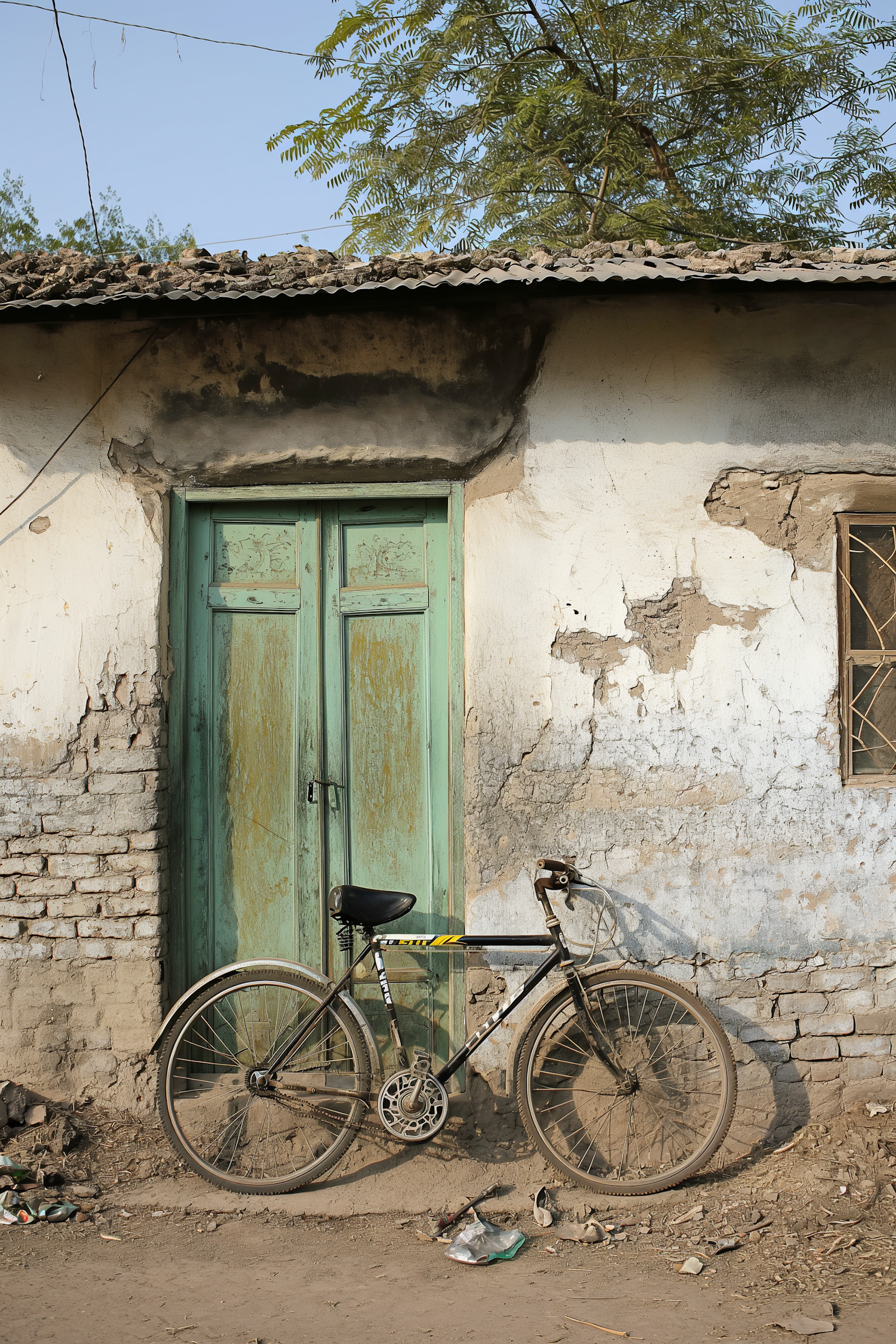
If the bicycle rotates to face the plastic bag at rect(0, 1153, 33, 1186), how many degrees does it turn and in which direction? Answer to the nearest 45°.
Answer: approximately 180°

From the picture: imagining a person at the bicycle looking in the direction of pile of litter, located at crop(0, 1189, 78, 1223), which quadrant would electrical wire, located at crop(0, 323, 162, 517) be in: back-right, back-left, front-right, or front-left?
front-right

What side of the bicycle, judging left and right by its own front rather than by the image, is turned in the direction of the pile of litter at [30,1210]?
back

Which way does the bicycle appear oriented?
to the viewer's right
